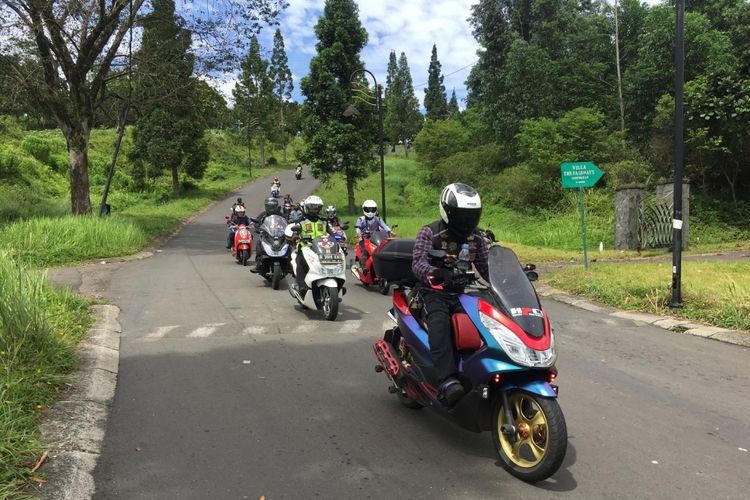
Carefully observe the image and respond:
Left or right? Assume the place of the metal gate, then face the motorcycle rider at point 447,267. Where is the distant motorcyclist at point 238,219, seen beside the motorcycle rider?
right

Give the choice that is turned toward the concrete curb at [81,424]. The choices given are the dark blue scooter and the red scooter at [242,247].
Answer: the red scooter

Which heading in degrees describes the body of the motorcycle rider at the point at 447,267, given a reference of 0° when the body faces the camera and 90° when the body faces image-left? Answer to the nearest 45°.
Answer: approximately 315°

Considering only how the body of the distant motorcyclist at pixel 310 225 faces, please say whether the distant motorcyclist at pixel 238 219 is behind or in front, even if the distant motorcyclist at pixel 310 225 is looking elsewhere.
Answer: behind

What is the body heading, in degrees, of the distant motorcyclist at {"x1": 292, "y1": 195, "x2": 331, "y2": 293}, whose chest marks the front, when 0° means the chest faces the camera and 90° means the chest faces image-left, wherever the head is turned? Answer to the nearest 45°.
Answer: approximately 0°

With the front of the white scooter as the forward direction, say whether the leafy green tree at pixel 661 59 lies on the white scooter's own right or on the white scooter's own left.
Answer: on the white scooter's own left

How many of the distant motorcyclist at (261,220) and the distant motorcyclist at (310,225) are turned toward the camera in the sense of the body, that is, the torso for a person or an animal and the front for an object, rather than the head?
2

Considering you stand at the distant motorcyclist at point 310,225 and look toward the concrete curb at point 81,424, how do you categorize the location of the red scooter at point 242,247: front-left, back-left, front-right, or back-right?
back-right

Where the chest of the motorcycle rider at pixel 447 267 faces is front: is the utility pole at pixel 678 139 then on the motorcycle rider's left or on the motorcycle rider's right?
on the motorcycle rider's left

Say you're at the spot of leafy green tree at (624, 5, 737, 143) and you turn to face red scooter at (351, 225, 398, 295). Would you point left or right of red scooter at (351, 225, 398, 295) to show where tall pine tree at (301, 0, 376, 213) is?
right

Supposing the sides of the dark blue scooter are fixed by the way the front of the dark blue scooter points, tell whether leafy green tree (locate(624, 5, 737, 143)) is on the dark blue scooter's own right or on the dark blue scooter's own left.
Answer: on the dark blue scooter's own left

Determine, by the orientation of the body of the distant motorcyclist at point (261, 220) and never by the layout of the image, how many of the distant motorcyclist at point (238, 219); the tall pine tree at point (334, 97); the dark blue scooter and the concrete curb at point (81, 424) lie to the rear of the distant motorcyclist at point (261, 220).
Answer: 2
